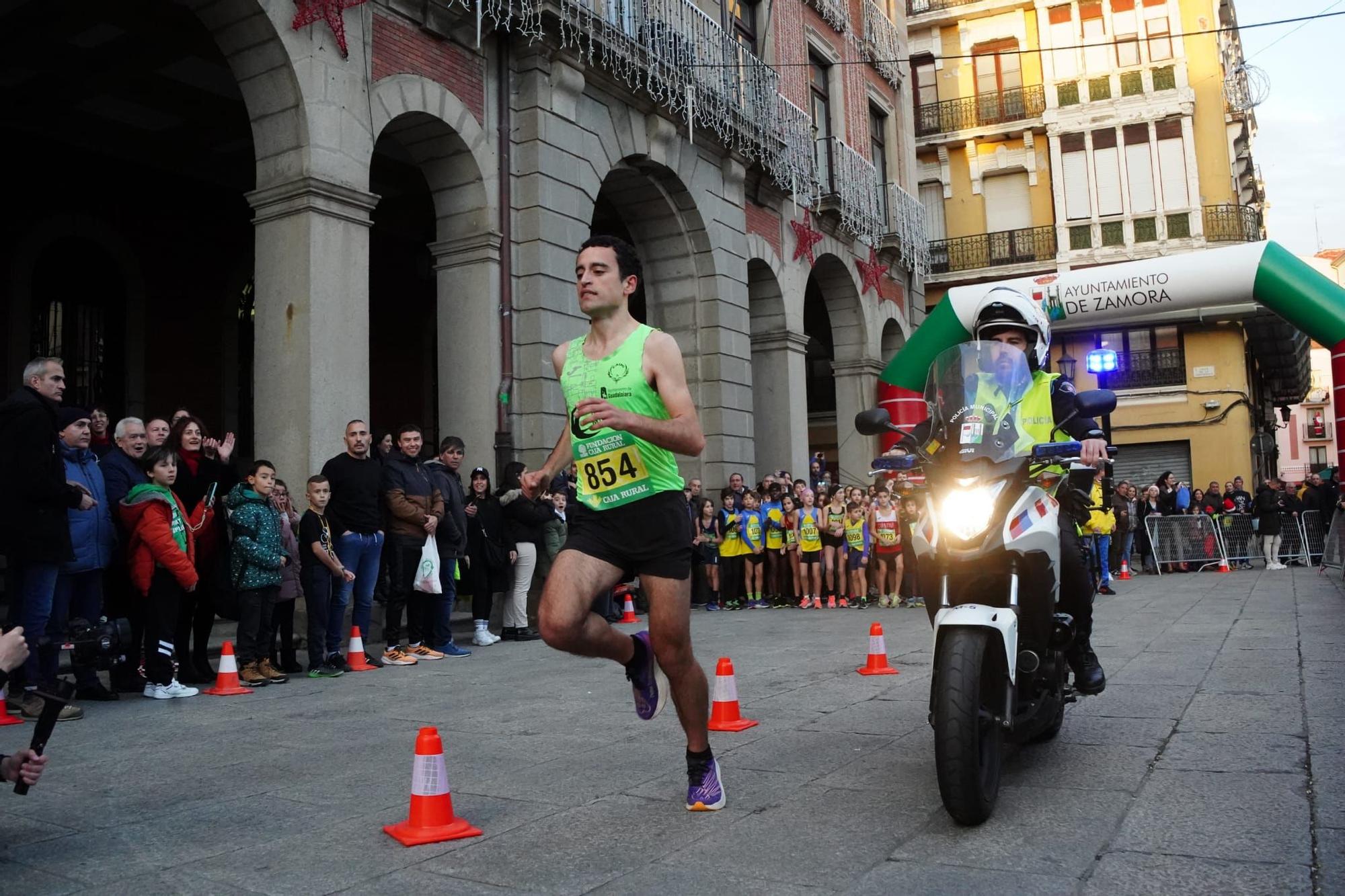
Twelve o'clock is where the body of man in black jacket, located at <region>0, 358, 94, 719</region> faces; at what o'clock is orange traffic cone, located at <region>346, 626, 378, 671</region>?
The orange traffic cone is roughly at 11 o'clock from the man in black jacket.

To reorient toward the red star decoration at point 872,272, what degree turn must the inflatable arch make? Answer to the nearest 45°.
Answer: approximately 45° to its right

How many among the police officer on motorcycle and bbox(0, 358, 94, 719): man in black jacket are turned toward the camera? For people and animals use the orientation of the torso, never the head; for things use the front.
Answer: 1

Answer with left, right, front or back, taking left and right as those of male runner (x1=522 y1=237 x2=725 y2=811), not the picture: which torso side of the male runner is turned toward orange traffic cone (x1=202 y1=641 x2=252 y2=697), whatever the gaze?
right

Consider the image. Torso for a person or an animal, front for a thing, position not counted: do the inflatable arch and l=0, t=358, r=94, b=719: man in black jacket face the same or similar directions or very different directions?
very different directions

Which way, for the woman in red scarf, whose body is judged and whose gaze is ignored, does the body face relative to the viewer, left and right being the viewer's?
facing the viewer and to the right of the viewer

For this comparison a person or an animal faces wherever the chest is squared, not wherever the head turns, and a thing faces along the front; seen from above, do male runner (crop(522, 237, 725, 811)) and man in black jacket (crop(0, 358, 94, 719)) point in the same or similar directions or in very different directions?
very different directions

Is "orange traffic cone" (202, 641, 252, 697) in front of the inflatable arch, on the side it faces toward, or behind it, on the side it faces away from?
in front

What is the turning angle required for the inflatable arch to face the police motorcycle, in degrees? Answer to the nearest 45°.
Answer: approximately 45° to its left

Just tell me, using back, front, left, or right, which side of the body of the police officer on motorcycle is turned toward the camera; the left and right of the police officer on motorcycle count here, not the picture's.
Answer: front

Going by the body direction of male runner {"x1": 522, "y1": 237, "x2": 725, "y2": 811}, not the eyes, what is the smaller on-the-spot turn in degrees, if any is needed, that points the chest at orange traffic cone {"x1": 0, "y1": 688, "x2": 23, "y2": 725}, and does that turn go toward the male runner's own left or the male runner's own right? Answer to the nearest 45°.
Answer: approximately 90° to the male runner's own right

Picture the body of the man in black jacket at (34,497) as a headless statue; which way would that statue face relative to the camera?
to the viewer's right

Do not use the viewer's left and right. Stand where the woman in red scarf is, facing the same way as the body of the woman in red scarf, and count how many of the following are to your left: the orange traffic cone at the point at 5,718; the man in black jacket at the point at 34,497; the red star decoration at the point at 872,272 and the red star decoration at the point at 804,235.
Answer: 2

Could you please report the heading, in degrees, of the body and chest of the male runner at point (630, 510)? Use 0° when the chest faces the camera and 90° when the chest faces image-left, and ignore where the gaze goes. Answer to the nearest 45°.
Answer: approximately 45°

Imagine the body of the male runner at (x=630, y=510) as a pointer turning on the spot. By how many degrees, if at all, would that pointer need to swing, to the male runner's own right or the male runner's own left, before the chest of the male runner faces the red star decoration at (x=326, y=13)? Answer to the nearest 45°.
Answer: approximately 90° to the male runner's own right

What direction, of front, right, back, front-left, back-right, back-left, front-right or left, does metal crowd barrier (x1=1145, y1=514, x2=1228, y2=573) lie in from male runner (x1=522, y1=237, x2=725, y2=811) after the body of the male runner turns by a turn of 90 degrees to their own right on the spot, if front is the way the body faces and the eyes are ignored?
right
